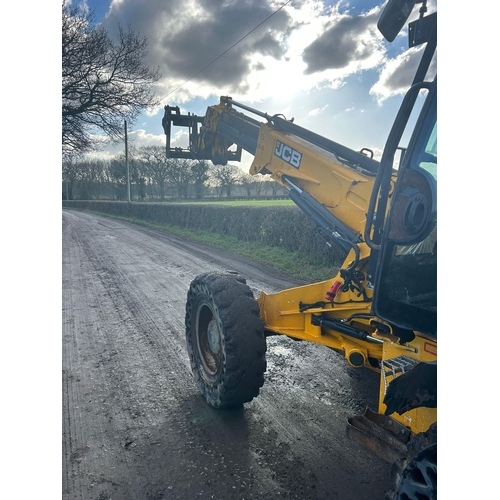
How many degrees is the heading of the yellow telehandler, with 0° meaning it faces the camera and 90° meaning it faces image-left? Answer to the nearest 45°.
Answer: approximately 135°

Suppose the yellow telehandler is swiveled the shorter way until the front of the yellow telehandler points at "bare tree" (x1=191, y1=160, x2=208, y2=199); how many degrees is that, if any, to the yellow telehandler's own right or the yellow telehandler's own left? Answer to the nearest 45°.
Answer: approximately 45° to the yellow telehandler's own right

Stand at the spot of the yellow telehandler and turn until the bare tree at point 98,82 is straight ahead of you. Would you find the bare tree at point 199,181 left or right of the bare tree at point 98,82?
right

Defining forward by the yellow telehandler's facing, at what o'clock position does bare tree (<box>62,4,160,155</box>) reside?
The bare tree is roughly at 11 o'clock from the yellow telehandler.
